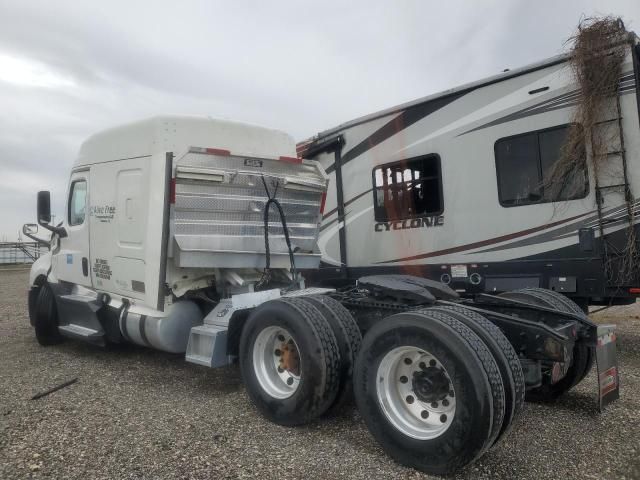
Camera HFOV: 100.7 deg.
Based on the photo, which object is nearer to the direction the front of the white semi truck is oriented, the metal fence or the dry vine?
the metal fence

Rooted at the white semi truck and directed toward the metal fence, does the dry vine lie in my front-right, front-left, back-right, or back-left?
back-right

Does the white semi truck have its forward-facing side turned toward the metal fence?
yes

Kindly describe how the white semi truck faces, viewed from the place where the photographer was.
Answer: facing away from the viewer and to the left of the viewer

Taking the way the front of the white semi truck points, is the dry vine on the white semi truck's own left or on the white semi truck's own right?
on the white semi truck's own right
